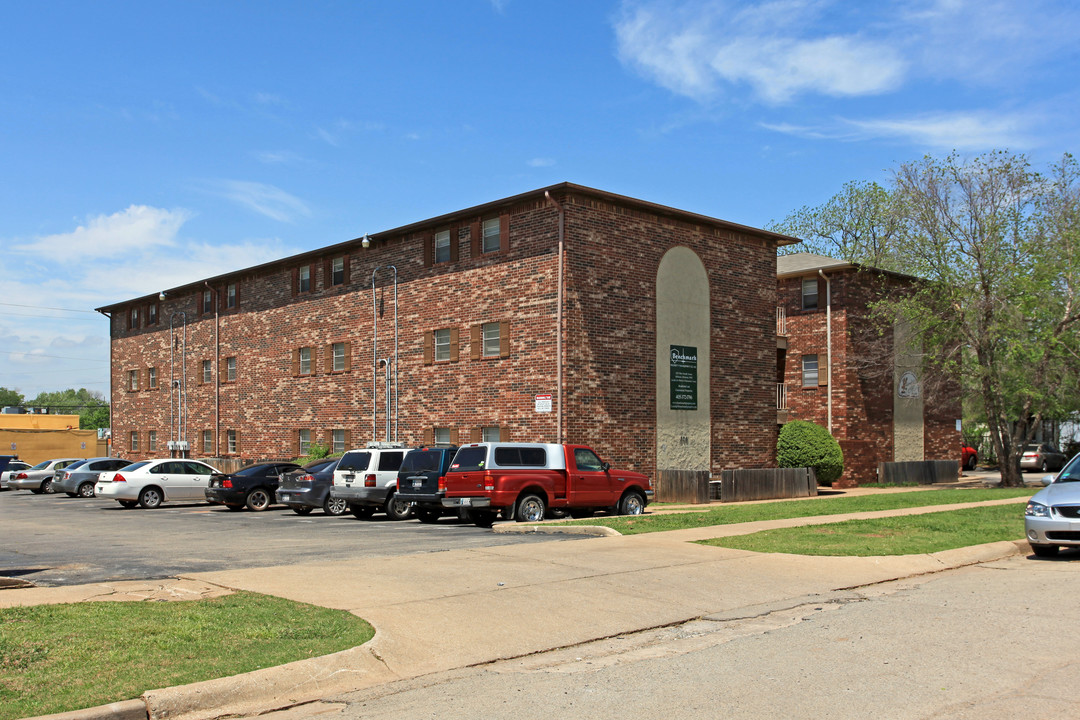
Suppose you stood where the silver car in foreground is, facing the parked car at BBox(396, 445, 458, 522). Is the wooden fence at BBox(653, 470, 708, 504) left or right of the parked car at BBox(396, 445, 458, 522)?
right

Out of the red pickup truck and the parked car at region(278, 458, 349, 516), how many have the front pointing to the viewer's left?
0

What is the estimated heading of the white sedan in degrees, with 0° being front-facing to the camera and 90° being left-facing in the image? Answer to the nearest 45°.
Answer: approximately 225°

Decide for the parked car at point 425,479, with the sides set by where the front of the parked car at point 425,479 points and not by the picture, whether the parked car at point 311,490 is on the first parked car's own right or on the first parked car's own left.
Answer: on the first parked car's own left

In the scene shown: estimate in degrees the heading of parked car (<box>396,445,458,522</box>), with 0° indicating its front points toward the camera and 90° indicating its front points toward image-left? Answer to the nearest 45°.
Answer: approximately 225°

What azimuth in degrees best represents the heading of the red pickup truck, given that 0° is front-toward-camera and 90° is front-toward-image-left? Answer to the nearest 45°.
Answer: approximately 225°

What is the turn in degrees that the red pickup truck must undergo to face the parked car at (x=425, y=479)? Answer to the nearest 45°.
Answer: approximately 90° to its left

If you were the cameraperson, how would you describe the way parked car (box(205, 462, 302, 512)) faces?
facing away from the viewer and to the right of the viewer
